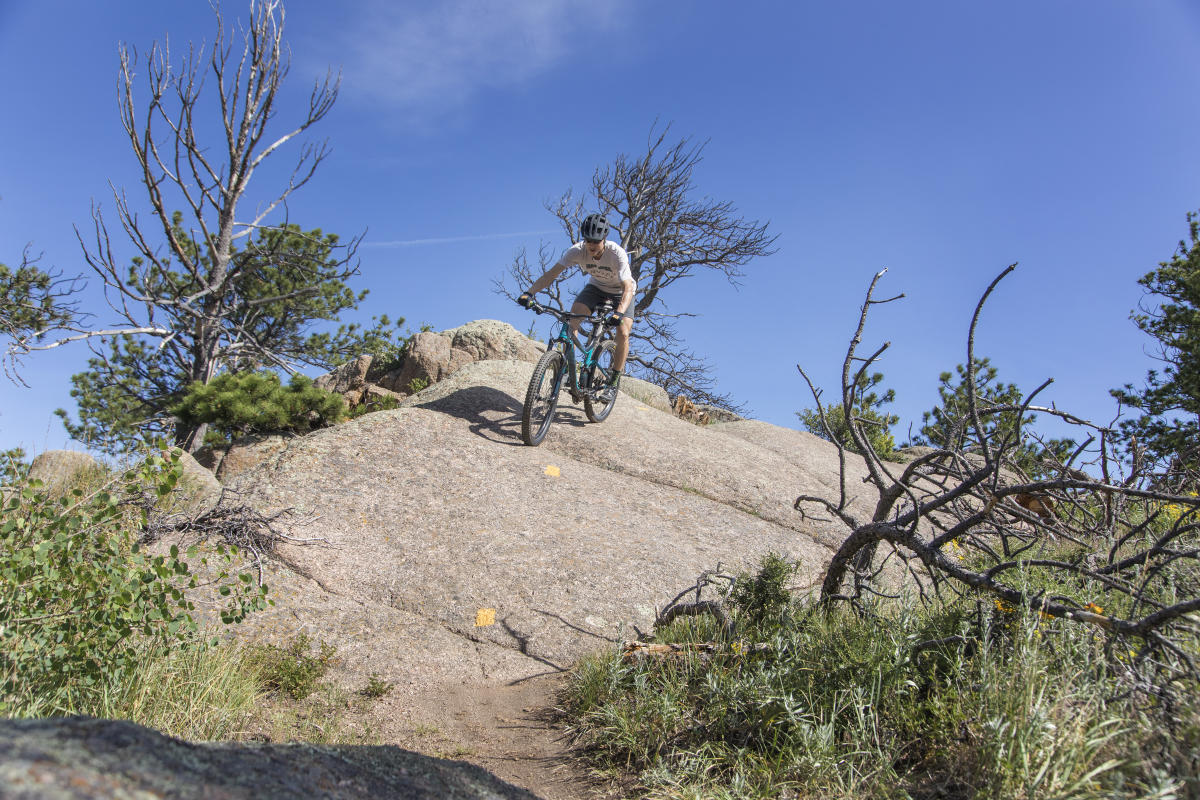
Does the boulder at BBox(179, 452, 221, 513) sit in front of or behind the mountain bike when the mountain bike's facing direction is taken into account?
in front

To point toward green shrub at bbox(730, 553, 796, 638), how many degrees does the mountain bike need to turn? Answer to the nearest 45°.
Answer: approximately 45° to its left

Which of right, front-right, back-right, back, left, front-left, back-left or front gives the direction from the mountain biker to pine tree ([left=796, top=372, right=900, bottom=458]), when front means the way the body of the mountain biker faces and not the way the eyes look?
back

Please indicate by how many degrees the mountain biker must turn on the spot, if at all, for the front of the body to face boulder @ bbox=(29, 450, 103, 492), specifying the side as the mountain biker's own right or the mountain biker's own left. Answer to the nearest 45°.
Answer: approximately 45° to the mountain biker's own right

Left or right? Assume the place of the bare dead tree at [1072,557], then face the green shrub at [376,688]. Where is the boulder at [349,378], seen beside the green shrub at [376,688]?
right

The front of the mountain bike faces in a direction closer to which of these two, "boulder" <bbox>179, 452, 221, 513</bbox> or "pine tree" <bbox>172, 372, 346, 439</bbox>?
the boulder

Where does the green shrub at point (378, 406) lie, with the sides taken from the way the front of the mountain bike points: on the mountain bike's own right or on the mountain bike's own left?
on the mountain bike's own right

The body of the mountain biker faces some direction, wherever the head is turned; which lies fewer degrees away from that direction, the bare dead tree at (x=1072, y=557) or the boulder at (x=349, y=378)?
the bare dead tree

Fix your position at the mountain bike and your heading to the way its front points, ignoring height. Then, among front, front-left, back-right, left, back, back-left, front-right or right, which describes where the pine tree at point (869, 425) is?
back

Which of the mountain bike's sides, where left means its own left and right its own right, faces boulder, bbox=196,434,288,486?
right

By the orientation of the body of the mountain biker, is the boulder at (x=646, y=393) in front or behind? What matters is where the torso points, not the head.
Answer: behind

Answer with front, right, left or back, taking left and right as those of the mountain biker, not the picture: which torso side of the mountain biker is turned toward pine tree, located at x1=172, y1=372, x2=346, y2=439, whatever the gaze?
right
